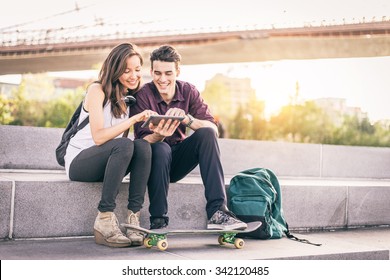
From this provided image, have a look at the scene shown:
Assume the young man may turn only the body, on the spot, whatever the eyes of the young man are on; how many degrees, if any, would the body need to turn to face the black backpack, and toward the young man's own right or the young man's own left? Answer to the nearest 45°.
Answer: approximately 90° to the young man's own right

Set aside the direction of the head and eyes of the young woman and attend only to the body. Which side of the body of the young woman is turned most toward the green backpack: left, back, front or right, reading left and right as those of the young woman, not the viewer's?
left

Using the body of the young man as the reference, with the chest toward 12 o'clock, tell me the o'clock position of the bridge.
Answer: The bridge is roughly at 6 o'clock from the young man.

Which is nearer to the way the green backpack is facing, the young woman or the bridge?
the young woman

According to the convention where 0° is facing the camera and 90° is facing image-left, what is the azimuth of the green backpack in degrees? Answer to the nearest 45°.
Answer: approximately 45°

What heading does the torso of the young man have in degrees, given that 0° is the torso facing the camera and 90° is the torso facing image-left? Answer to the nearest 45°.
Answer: approximately 0°
